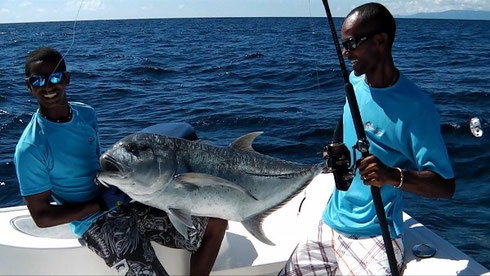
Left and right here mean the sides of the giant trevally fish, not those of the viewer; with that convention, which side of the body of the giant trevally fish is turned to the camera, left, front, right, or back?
left

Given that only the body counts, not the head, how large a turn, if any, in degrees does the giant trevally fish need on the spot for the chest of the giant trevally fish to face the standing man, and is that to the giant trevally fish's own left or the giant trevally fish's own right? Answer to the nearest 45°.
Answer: approximately 180°

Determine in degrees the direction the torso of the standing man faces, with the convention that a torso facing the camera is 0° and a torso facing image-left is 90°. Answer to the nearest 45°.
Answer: approximately 45°

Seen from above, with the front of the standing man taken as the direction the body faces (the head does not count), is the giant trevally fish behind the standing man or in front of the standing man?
in front

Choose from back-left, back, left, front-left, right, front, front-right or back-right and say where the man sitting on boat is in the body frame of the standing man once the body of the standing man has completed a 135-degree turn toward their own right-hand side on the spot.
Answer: left
